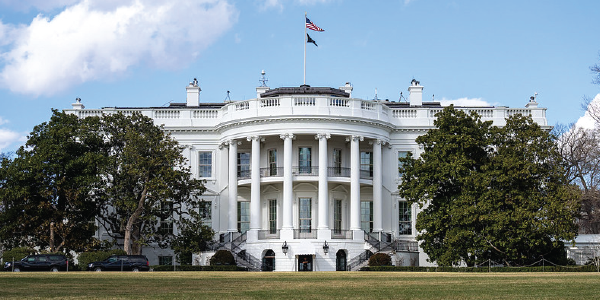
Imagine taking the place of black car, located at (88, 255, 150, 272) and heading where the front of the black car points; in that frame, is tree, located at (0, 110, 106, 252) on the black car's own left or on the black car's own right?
on the black car's own right

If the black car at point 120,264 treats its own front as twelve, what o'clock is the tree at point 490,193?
The tree is roughly at 6 o'clock from the black car.

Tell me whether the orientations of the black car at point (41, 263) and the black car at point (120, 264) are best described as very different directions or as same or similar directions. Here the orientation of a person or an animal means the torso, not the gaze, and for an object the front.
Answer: same or similar directions

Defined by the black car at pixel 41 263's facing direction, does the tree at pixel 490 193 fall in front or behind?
behind

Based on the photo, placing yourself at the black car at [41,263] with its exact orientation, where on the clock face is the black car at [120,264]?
the black car at [120,264] is roughly at 6 o'clock from the black car at [41,263].

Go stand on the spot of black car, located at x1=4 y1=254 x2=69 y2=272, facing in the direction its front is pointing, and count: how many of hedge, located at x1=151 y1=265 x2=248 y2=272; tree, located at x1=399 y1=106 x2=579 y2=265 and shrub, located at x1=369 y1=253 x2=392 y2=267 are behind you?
3

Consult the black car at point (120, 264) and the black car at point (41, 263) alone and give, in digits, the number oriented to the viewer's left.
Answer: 2

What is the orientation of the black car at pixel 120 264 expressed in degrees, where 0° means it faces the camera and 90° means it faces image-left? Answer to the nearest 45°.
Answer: approximately 90°

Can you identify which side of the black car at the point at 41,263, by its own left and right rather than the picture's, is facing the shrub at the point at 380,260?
back

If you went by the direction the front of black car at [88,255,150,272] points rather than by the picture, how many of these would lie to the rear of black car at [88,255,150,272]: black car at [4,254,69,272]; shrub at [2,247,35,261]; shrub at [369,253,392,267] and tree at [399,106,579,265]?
2

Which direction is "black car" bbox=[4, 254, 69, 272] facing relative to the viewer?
to the viewer's left

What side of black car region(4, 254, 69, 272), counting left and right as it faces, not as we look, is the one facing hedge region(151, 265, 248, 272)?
back

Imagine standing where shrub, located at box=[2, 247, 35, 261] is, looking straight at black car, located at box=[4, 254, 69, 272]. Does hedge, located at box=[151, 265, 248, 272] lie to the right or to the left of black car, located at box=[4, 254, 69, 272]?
left

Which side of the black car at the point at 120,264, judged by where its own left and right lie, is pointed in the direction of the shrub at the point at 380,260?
back
